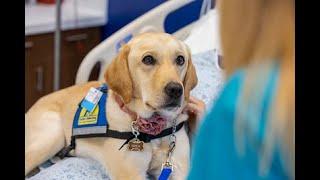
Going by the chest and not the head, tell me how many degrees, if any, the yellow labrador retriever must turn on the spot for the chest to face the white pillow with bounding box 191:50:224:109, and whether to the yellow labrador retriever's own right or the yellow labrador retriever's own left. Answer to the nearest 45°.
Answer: approximately 90° to the yellow labrador retriever's own left

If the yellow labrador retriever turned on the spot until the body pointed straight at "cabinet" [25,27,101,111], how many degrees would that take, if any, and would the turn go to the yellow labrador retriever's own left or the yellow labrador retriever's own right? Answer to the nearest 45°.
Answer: approximately 135° to the yellow labrador retriever's own left

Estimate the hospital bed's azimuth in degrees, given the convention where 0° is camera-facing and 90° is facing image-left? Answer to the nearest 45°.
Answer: approximately 45°

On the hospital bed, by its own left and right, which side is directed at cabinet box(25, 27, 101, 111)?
right

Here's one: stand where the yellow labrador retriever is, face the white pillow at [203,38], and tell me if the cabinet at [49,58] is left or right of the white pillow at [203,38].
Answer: left

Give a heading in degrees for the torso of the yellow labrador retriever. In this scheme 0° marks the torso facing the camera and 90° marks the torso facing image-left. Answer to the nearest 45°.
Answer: approximately 315°
